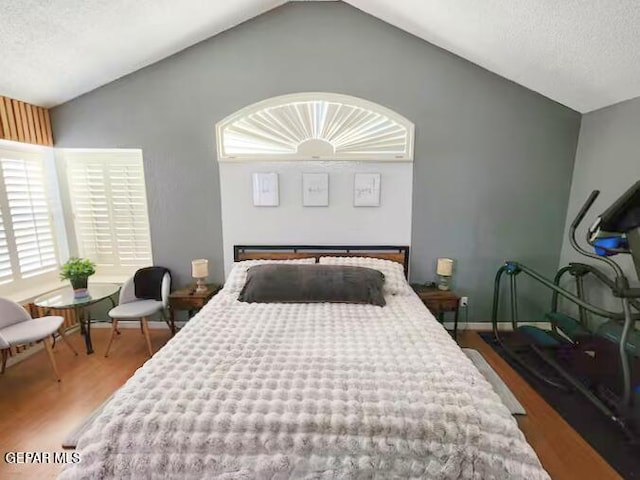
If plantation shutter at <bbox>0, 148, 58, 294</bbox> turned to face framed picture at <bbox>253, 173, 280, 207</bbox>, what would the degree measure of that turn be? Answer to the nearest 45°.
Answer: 0° — it already faces it

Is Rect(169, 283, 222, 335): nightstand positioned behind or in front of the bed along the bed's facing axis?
behind

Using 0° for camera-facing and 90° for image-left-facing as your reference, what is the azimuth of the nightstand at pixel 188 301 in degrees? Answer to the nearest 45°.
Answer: approximately 0°

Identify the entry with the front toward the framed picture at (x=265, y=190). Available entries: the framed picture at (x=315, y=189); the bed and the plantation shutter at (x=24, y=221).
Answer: the plantation shutter

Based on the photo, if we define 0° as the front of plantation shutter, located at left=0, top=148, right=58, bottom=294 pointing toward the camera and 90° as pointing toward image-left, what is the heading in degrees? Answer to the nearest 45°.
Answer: approximately 315°

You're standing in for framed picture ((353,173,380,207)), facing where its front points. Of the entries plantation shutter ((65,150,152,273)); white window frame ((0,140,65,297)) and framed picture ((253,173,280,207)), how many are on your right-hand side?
3

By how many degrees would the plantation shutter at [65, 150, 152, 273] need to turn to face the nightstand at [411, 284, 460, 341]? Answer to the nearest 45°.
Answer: approximately 45° to its left
